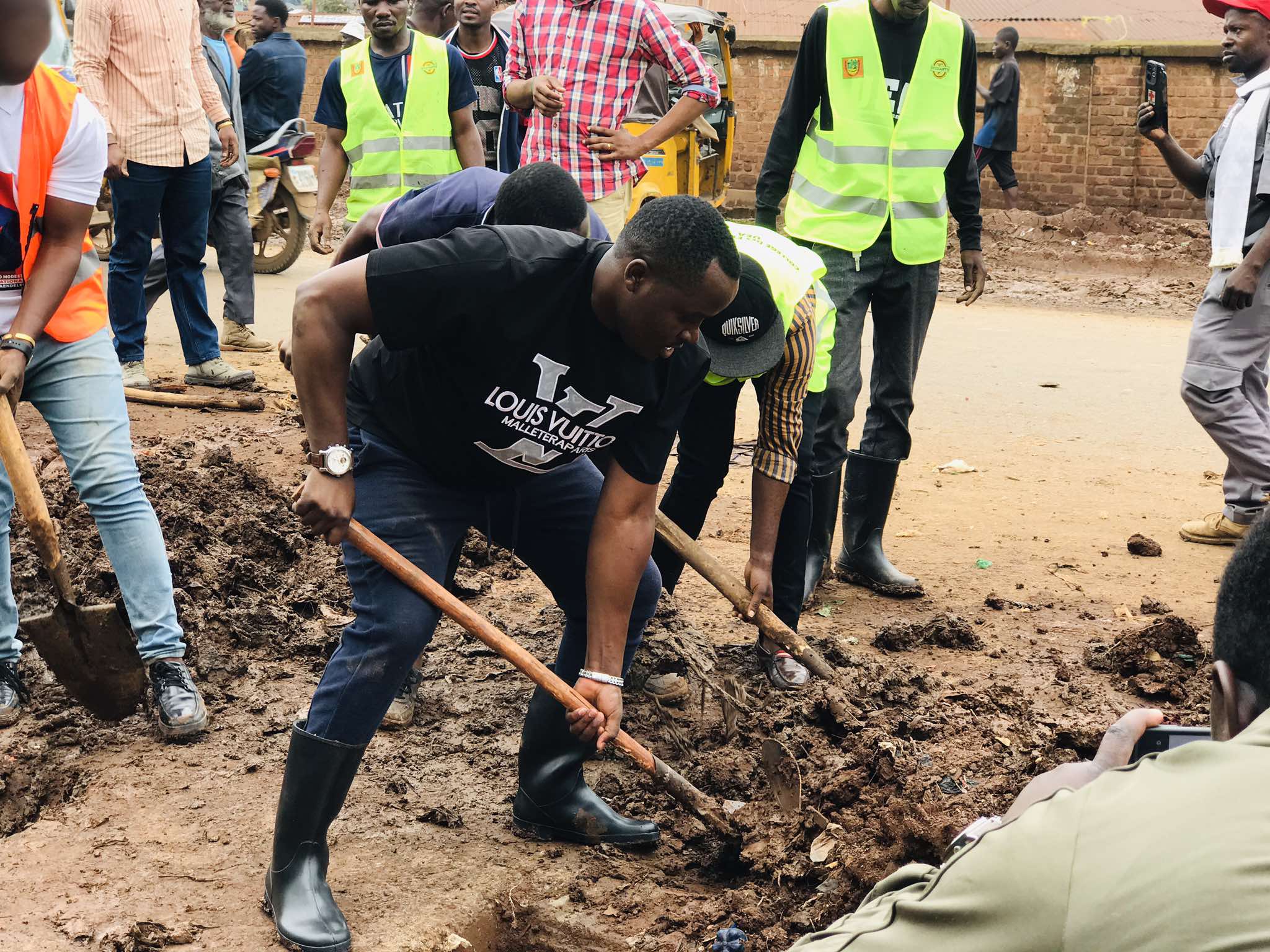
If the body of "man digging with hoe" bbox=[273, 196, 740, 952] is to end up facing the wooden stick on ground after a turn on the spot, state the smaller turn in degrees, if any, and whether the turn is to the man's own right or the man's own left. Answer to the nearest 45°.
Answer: approximately 135° to the man's own left

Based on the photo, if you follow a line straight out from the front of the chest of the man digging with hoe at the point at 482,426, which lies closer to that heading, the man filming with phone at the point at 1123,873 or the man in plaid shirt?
the man filming with phone

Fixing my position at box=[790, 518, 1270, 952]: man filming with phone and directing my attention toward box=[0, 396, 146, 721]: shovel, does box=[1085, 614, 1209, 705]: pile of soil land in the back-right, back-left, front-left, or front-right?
front-right

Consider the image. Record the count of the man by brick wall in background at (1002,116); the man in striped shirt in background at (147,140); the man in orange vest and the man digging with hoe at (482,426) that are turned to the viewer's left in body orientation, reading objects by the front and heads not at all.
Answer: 1

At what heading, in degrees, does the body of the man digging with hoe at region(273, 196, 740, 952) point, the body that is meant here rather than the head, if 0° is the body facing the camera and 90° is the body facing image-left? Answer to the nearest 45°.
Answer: approximately 315°

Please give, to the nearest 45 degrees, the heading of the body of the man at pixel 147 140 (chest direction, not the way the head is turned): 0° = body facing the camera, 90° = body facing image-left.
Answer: approximately 315°

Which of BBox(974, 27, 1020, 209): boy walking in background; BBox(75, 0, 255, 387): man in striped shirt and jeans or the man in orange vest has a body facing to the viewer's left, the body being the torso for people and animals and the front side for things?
BBox(974, 27, 1020, 209): boy walking in background

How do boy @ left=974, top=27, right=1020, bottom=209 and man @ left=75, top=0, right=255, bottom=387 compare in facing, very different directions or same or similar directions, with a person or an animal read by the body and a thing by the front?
very different directions

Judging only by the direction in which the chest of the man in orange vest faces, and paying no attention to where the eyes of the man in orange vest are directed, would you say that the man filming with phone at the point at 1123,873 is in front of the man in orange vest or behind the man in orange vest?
in front

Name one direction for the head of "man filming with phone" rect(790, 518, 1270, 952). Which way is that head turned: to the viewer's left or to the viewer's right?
to the viewer's left

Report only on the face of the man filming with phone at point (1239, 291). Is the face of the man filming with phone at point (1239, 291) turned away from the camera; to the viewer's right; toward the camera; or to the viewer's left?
to the viewer's left
